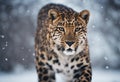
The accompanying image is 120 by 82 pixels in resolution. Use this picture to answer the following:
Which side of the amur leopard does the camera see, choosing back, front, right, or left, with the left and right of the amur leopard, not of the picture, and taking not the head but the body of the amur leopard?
front
